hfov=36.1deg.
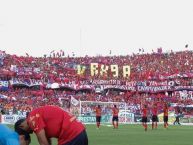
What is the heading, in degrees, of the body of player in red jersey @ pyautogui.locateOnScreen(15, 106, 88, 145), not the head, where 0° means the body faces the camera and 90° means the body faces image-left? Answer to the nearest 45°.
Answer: approximately 90°

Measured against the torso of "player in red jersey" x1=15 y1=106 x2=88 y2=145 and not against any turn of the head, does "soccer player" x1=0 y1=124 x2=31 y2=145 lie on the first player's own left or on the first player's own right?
on the first player's own left
